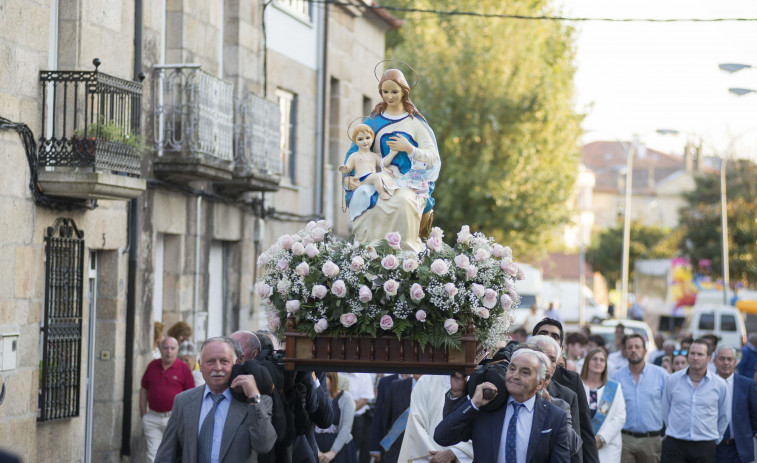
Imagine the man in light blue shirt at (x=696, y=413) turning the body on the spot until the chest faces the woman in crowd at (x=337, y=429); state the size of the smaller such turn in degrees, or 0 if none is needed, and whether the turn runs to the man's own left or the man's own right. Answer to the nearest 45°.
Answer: approximately 45° to the man's own right

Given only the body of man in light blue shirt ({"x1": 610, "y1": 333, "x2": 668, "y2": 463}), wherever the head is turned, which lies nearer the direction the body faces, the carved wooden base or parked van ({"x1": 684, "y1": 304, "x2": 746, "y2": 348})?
the carved wooden base

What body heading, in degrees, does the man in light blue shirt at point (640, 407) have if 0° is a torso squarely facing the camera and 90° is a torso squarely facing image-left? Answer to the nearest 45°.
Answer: approximately 0°

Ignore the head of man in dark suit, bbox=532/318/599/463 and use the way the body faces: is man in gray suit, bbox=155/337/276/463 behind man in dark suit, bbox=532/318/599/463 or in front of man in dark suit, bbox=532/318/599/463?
in front

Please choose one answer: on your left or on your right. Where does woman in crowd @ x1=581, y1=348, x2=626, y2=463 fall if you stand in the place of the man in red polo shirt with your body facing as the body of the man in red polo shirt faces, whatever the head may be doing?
on your left
